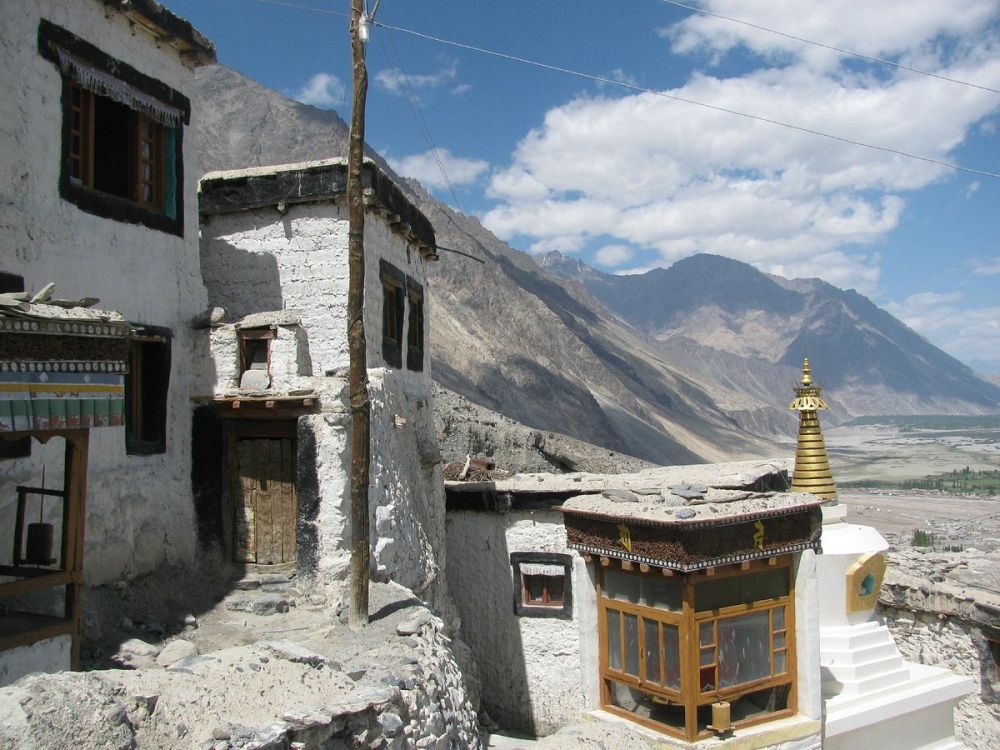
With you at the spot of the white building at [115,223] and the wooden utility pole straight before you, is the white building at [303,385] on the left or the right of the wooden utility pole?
left

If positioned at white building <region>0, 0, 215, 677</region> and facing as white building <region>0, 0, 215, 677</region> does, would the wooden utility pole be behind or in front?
in front

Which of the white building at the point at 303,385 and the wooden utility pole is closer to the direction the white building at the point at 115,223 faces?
the wooden utility pole

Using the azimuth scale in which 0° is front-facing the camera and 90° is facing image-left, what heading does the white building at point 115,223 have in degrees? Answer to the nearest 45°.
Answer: approximately 315°
